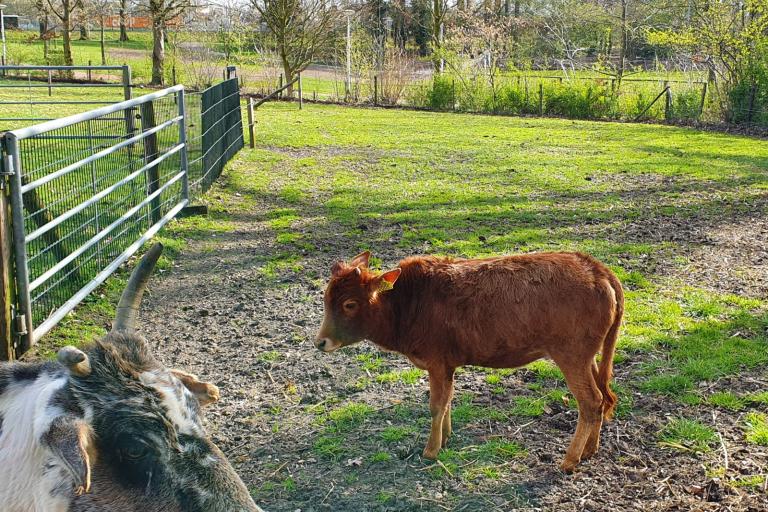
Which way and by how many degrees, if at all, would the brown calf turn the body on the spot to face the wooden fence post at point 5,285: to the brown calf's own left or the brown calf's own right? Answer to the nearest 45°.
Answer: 0° — it already faces it

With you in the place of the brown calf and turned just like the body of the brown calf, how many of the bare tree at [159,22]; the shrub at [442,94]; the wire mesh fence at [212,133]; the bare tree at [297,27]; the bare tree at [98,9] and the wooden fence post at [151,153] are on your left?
0

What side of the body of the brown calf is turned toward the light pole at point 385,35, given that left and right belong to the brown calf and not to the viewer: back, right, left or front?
right

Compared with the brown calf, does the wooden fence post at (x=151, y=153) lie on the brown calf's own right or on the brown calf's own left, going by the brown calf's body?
on the brown calf's own right

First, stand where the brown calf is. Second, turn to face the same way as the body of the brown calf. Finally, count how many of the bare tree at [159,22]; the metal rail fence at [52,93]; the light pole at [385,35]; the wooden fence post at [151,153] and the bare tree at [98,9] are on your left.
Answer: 0

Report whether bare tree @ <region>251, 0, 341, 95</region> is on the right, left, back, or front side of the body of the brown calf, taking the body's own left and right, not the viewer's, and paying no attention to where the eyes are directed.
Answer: right

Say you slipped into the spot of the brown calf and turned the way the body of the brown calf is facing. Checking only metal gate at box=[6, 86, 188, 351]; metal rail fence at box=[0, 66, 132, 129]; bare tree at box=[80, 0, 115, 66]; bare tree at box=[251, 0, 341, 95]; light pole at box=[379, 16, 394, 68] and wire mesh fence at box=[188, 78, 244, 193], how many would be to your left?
0

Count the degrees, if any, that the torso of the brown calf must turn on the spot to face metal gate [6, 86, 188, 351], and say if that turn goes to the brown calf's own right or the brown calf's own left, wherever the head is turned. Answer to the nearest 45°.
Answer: approximately 45° to the brown calf's own right

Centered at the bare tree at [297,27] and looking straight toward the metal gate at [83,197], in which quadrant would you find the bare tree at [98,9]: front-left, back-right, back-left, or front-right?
back-right

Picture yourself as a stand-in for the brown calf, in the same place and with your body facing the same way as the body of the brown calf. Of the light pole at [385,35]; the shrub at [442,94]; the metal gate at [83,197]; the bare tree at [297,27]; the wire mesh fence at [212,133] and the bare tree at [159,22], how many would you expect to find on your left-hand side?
0

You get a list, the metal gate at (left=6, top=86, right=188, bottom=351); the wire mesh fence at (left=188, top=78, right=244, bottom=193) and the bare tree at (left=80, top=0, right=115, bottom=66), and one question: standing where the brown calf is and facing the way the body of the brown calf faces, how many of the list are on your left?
0

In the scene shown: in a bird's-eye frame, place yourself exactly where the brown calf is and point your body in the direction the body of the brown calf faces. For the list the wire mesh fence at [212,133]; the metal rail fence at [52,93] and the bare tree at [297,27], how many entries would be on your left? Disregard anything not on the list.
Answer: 0

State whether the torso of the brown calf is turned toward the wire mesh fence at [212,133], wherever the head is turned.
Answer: no

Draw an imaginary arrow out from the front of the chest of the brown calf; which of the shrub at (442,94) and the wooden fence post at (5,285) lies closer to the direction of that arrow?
the wooden fence post

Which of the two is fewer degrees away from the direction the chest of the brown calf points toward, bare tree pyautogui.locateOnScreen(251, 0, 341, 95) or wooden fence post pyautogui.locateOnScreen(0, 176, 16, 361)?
the wooden fence post

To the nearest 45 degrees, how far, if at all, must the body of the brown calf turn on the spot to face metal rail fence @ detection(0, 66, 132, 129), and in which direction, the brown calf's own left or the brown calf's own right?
approximately 45° to the brown calf's own right

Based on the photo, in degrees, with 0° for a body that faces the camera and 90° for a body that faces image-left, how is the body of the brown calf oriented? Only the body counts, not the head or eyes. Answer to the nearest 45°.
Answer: approximately 90°

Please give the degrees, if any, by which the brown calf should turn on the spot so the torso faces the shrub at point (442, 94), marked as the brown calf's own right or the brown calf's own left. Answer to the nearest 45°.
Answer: approximately 90° to the brown calf's own right

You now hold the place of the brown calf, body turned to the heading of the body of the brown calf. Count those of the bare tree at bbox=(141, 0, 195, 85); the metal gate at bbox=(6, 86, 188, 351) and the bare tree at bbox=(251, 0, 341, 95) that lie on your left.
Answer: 0
